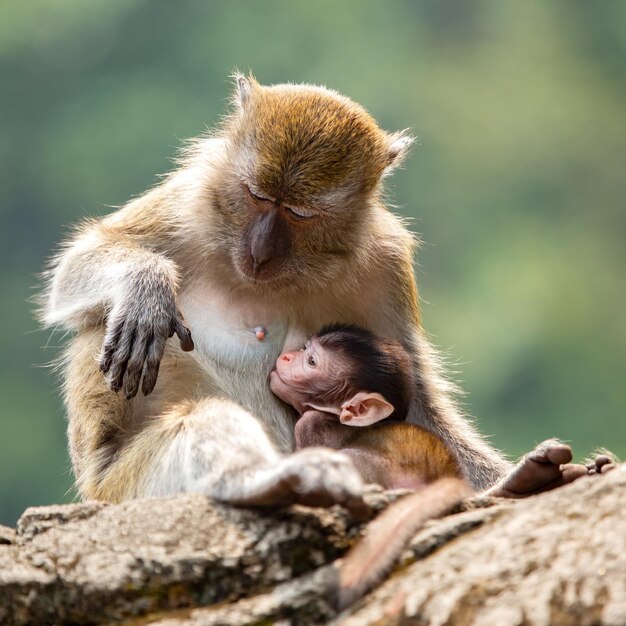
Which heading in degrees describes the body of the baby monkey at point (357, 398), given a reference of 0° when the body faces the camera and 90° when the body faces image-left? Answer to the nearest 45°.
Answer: approximately 90°

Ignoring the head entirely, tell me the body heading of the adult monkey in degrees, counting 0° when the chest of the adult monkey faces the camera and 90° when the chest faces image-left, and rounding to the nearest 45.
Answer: approximately 0°
